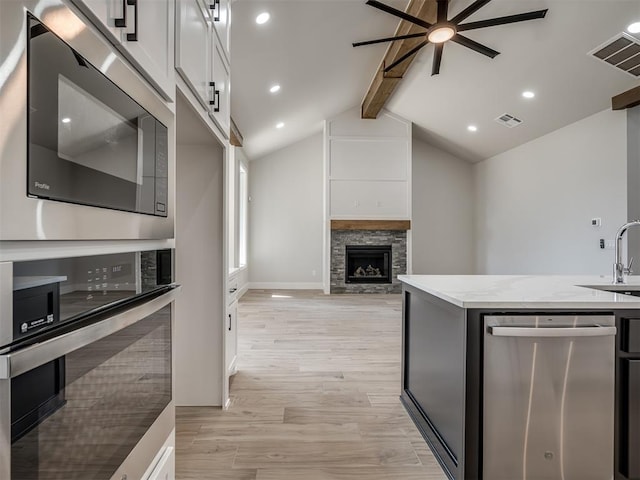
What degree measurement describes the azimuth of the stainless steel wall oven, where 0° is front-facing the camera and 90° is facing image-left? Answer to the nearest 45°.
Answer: approximately 315°

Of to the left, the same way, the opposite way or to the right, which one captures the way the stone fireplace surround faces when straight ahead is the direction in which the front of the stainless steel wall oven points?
to the right

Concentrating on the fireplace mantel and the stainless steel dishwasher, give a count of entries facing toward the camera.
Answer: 2

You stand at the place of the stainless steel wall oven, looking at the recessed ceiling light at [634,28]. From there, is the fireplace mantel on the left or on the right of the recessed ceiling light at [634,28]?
left

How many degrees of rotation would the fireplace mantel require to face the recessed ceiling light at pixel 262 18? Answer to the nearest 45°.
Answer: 0° — it already faces it

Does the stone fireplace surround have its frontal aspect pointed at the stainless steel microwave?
yes

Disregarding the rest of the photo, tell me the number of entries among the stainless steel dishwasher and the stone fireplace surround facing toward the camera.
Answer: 2

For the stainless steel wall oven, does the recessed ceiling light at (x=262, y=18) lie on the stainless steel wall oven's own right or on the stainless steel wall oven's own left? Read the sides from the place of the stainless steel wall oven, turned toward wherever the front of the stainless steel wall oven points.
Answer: on the stainless steel wall oven's own left
